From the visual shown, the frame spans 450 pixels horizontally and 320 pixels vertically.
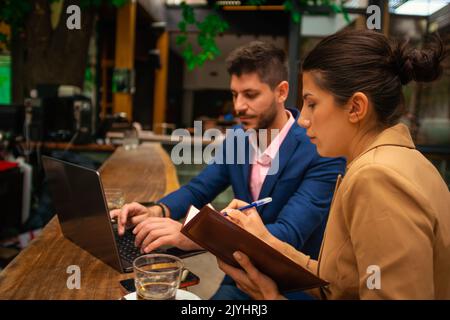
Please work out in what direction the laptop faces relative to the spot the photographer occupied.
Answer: facing away from the viewer and to the right of the viewer

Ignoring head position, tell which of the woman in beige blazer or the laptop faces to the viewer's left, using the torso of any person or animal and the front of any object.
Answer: the woman in beige blazer

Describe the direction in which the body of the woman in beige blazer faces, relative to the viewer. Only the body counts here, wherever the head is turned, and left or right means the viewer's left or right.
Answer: facing to the left of the viewer

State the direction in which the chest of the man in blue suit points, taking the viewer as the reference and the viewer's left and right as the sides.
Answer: facing the viewer and to the left of the viewer

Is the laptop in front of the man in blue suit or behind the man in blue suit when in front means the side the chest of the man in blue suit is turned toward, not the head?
in front

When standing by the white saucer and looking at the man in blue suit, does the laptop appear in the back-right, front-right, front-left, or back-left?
front-left

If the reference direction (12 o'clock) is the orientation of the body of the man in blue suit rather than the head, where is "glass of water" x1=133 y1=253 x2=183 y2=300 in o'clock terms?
The glass of water is roughly at 11 o'clock from the man in blue suit.

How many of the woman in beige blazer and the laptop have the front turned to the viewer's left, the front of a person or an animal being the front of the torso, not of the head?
1

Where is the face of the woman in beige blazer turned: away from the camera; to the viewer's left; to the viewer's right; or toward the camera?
to the viewer's left

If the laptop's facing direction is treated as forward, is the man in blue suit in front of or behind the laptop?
in front

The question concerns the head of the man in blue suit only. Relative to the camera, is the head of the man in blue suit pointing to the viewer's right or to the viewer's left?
to the viewer's left
